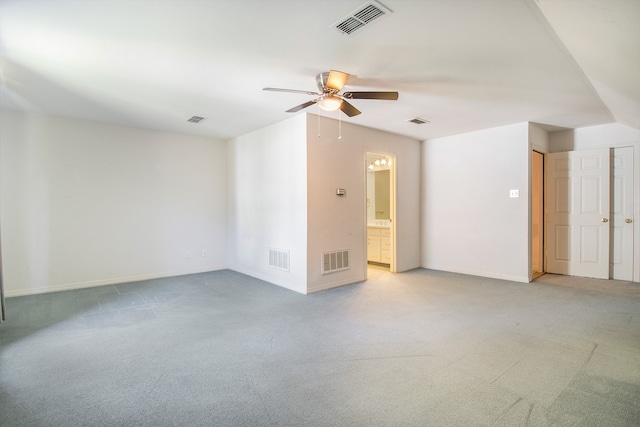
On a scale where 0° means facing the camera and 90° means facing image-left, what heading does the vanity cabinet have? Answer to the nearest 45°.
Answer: approximately 45°

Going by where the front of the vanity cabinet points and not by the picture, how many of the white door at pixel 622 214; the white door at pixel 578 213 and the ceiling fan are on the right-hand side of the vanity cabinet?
0

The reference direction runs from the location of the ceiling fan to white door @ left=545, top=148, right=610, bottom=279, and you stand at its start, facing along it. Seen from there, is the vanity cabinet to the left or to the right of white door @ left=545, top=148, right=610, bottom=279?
left

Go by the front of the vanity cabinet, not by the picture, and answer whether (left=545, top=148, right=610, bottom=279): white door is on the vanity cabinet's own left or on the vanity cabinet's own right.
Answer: on the vanity cabinet's own left

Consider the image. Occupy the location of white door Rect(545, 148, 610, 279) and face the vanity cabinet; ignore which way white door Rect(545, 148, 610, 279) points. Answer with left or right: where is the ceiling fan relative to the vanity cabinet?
left

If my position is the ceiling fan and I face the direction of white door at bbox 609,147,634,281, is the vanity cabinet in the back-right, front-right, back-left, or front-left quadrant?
front-left

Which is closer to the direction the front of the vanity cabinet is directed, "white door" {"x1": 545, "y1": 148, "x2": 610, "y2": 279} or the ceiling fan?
the ceiling fan

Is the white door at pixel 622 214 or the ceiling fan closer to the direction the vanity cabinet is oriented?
the ceiling fan

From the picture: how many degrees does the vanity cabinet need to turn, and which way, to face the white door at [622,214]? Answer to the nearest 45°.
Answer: approximately 135° to its left

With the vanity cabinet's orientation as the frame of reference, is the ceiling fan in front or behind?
in front
